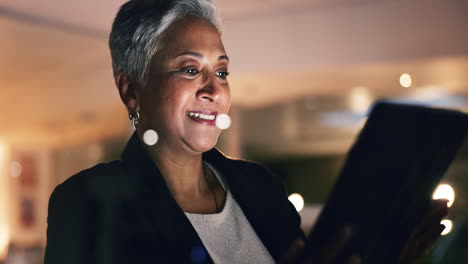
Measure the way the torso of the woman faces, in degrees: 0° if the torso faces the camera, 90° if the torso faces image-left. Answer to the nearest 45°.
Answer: approximately 315°

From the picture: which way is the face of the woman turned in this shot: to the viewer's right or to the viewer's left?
to the viewer's right
